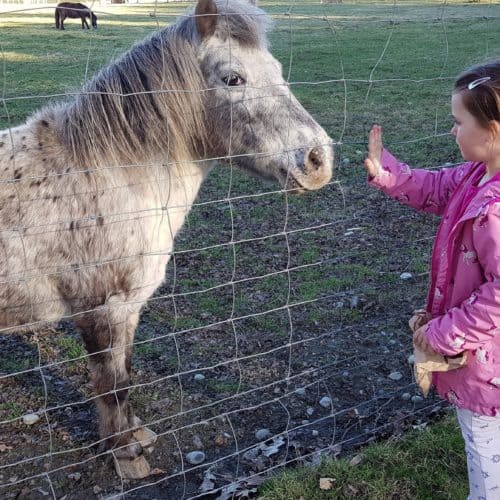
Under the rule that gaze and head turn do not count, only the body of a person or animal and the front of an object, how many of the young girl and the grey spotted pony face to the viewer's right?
1

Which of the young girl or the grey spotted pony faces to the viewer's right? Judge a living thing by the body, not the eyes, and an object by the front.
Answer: the grey spotted pony

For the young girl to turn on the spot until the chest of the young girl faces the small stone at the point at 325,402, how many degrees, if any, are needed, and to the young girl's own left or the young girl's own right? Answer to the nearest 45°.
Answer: approximately 45° to the young girl's own right

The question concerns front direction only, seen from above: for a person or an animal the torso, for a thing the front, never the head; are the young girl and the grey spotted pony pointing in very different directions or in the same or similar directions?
very different directions

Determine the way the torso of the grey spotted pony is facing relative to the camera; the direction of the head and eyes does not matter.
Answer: to the viewer's right

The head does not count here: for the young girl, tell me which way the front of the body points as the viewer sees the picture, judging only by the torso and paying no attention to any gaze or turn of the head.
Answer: to the viewer's left

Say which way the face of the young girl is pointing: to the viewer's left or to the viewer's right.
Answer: to the viewer's left
